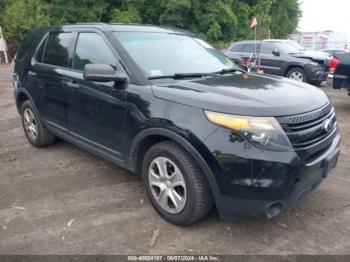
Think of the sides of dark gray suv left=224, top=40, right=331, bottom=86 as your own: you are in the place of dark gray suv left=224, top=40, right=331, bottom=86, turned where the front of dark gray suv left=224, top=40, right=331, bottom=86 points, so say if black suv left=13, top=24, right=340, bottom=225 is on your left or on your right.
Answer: on your right

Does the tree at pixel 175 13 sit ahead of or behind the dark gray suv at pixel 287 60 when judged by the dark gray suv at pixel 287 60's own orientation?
behind

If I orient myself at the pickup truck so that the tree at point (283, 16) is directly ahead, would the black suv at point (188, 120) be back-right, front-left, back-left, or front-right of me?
back-left

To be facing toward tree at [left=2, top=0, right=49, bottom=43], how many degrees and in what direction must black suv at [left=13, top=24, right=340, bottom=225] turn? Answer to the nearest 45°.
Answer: approximately 180°

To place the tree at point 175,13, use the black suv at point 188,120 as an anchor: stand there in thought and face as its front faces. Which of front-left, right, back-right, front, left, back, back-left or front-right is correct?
back-left

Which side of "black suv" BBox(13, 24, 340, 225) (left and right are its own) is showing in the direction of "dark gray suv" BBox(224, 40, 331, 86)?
left

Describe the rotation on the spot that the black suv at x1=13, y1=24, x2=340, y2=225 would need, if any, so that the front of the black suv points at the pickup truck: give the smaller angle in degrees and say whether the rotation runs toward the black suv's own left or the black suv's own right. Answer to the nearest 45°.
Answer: approximately 90° to the black suv's own left

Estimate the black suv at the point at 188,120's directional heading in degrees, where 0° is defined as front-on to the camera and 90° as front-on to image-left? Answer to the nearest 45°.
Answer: approximately 315°

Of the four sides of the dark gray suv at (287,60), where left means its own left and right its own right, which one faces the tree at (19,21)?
back

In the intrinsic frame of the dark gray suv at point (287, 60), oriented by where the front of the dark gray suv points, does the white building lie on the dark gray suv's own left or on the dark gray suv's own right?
on the dark gray suv's own left

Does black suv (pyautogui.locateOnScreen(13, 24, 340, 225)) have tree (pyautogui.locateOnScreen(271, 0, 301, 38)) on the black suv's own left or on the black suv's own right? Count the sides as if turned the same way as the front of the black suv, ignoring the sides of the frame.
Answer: on the black suv's own left
